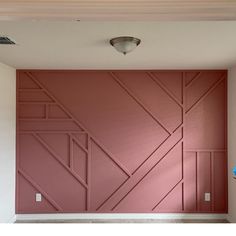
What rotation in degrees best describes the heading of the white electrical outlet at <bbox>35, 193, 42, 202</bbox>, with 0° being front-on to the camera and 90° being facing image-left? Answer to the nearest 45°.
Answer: approximately 0°

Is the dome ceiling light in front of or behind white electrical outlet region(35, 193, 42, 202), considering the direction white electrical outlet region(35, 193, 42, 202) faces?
in front

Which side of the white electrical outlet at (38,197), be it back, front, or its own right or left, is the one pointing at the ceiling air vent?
front
